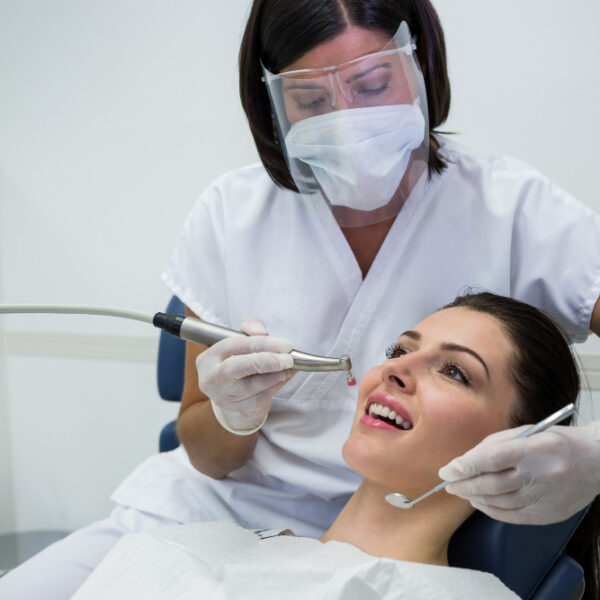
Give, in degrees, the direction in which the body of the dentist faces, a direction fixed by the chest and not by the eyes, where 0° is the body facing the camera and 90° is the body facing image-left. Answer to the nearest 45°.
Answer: approximately 0°
